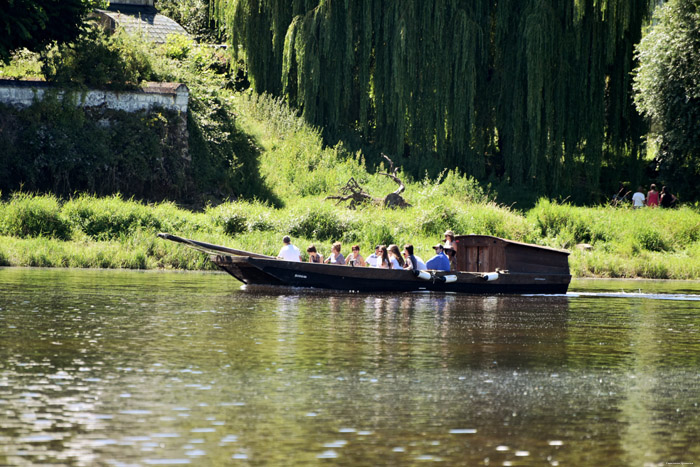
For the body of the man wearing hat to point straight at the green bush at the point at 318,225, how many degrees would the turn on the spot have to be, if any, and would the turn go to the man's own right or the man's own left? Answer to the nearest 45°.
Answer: approximately 45° to the man's own right

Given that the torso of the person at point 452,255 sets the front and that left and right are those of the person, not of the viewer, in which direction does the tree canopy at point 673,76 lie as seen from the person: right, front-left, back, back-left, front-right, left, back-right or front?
back-right

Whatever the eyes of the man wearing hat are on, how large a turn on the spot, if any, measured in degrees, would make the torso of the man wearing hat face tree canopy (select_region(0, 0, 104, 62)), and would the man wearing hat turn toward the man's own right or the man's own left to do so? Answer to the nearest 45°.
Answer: approximately 45° to the man's own right

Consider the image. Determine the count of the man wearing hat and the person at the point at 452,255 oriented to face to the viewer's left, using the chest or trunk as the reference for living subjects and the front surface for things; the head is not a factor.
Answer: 2

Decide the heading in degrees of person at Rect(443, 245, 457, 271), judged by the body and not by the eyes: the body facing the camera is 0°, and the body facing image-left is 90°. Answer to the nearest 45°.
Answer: approximately 90°

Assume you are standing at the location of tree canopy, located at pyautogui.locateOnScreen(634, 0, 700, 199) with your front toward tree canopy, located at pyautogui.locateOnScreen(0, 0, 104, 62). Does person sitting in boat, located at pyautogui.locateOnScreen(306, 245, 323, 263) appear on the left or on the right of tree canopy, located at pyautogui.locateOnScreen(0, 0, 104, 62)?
left

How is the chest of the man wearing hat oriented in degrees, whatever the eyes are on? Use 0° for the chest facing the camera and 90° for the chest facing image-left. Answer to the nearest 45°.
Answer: approximately 90°

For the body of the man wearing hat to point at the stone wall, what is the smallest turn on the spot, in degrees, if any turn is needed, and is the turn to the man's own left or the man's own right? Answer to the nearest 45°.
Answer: approximately 45° to the man's own right
